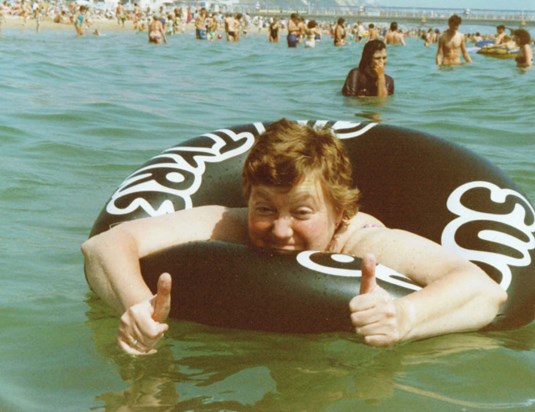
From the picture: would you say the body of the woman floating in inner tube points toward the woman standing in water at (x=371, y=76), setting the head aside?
no

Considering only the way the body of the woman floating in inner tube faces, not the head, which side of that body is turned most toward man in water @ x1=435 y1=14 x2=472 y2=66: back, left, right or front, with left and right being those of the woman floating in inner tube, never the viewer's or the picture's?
back

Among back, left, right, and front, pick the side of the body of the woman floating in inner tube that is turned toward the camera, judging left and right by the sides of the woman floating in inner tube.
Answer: front

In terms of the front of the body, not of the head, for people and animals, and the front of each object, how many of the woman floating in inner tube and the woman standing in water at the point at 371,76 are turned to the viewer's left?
0

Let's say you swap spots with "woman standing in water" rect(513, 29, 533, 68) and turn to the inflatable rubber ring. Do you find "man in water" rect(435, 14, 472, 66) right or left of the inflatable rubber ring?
right

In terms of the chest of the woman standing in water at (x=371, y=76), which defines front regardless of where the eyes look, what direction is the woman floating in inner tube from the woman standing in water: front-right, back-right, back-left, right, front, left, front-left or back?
front-right

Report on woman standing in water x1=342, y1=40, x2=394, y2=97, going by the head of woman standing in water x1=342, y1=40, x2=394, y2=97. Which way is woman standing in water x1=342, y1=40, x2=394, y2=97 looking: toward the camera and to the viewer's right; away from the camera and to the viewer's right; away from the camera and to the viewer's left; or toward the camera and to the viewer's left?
toward the camera and to the viewer's right

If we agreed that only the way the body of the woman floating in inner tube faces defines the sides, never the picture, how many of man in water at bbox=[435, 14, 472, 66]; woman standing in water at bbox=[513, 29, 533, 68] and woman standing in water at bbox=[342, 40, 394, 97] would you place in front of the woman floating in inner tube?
0

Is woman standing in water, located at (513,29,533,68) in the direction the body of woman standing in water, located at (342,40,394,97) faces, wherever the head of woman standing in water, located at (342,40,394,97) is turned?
no

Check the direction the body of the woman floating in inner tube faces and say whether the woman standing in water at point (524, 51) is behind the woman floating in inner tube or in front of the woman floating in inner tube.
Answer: behind

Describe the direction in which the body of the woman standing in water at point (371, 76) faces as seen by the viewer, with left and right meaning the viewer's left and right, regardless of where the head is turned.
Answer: facing the viewer and to the right of the viewer

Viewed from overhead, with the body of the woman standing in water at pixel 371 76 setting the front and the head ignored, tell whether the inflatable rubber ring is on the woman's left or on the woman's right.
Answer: on the woman's right

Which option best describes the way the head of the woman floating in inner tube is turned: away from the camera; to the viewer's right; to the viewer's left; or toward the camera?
toward the camera

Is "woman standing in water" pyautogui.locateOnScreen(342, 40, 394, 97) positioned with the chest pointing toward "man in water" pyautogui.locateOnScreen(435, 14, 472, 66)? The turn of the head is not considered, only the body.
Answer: no
